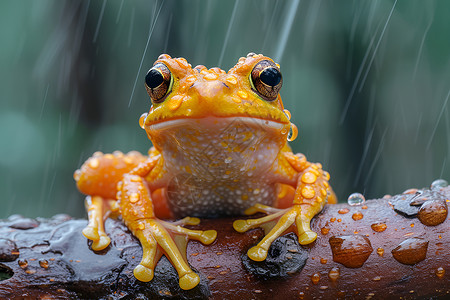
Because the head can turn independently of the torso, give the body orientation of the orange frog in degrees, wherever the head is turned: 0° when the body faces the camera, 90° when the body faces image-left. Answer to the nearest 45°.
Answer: approximately 0°

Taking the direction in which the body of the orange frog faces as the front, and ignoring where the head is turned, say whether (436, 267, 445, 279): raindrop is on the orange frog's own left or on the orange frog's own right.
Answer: on the orange frog's own left
